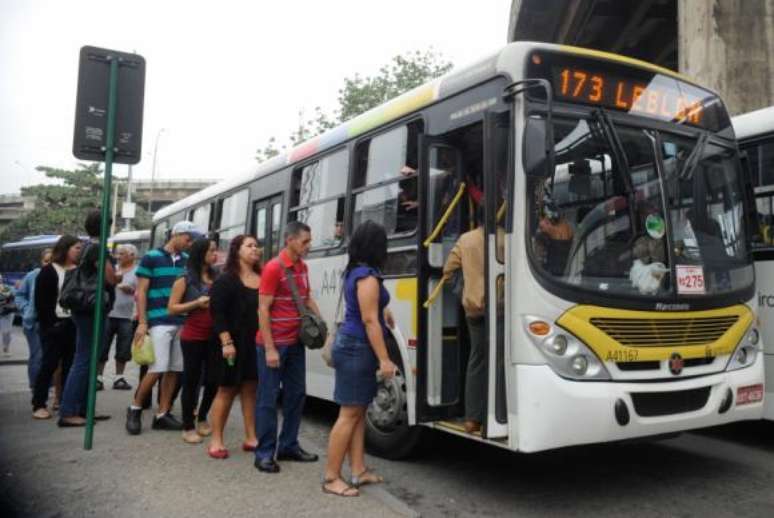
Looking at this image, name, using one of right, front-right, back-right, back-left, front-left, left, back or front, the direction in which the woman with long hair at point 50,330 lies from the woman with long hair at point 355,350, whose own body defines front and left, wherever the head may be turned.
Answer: back-left

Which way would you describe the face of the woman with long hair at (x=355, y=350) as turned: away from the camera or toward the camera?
away from the camera

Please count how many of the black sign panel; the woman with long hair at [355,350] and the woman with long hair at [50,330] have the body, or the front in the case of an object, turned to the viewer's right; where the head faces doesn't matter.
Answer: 2

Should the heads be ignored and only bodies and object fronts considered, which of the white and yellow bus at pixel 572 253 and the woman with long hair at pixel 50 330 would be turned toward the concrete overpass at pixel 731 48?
the woman with long hair

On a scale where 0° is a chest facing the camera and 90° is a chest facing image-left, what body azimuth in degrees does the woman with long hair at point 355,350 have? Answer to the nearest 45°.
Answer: approximately 270°

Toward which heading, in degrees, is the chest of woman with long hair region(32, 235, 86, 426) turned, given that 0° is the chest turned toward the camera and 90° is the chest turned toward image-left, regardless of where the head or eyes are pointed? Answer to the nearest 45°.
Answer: approximately 270°

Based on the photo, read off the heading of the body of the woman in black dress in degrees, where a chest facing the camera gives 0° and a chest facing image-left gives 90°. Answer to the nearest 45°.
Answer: approximately 315°

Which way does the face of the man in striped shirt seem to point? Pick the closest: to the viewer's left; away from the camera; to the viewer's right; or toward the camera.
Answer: to the viewer's right
